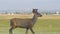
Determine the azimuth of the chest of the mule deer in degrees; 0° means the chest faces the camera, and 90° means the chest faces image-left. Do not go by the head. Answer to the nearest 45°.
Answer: approximately 270°
